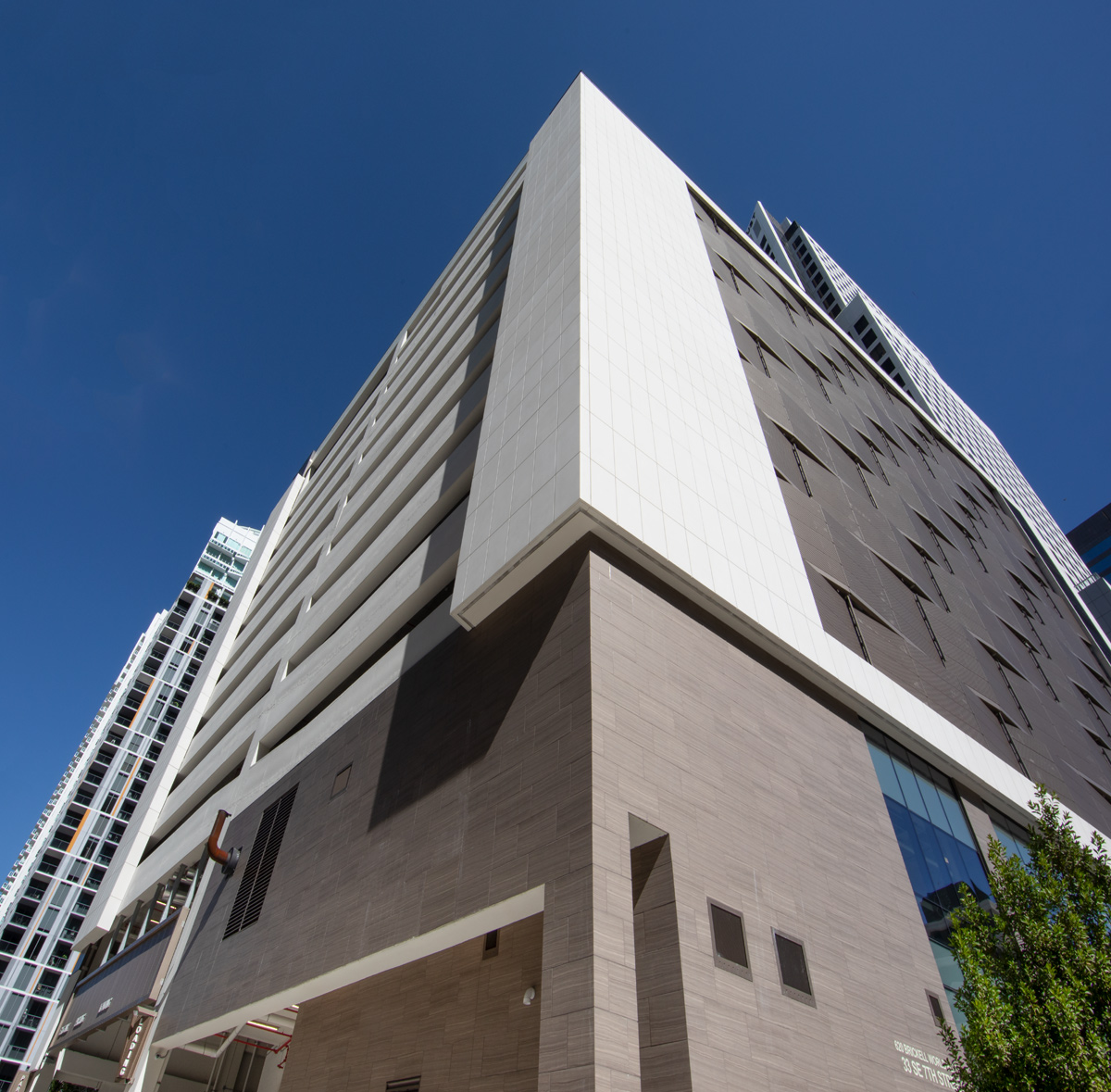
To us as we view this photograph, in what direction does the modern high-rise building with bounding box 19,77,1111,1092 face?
facing the viewer and to the right of the viewer
